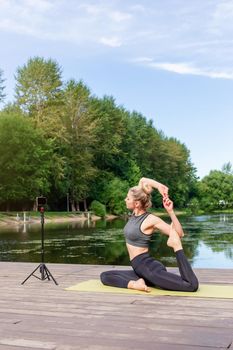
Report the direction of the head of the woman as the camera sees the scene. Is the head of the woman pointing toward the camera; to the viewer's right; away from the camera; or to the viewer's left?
to the viewer's left

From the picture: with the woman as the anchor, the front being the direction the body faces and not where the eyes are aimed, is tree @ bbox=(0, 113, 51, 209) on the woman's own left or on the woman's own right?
on the woman's own right

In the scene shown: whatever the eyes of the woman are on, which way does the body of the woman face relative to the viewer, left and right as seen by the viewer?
facing to the left of the viewer
